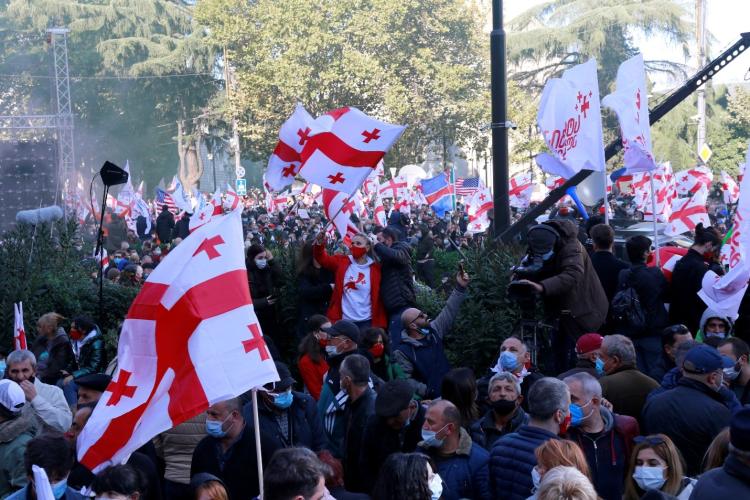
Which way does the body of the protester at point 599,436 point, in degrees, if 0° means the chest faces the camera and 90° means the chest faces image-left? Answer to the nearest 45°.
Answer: approximately 45°

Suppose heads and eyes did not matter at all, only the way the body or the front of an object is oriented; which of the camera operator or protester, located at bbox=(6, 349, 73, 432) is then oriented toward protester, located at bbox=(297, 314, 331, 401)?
the camera operator

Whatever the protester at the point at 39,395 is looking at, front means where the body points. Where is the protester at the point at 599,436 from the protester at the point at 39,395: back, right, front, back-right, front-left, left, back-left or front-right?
left

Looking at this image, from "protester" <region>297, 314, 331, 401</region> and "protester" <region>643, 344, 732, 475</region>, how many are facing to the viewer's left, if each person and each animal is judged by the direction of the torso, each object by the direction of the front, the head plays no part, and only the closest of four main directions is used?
0

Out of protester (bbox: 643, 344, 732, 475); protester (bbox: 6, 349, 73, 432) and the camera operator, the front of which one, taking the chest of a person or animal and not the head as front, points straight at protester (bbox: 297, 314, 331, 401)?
the camera operator

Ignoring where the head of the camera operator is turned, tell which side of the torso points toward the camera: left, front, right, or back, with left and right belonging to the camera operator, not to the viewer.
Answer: left

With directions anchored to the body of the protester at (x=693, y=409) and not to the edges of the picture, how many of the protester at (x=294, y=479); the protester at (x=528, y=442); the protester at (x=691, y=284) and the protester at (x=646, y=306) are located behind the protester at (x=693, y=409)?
2

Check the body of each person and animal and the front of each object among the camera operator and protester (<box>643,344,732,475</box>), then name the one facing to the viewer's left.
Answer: the camera operator
